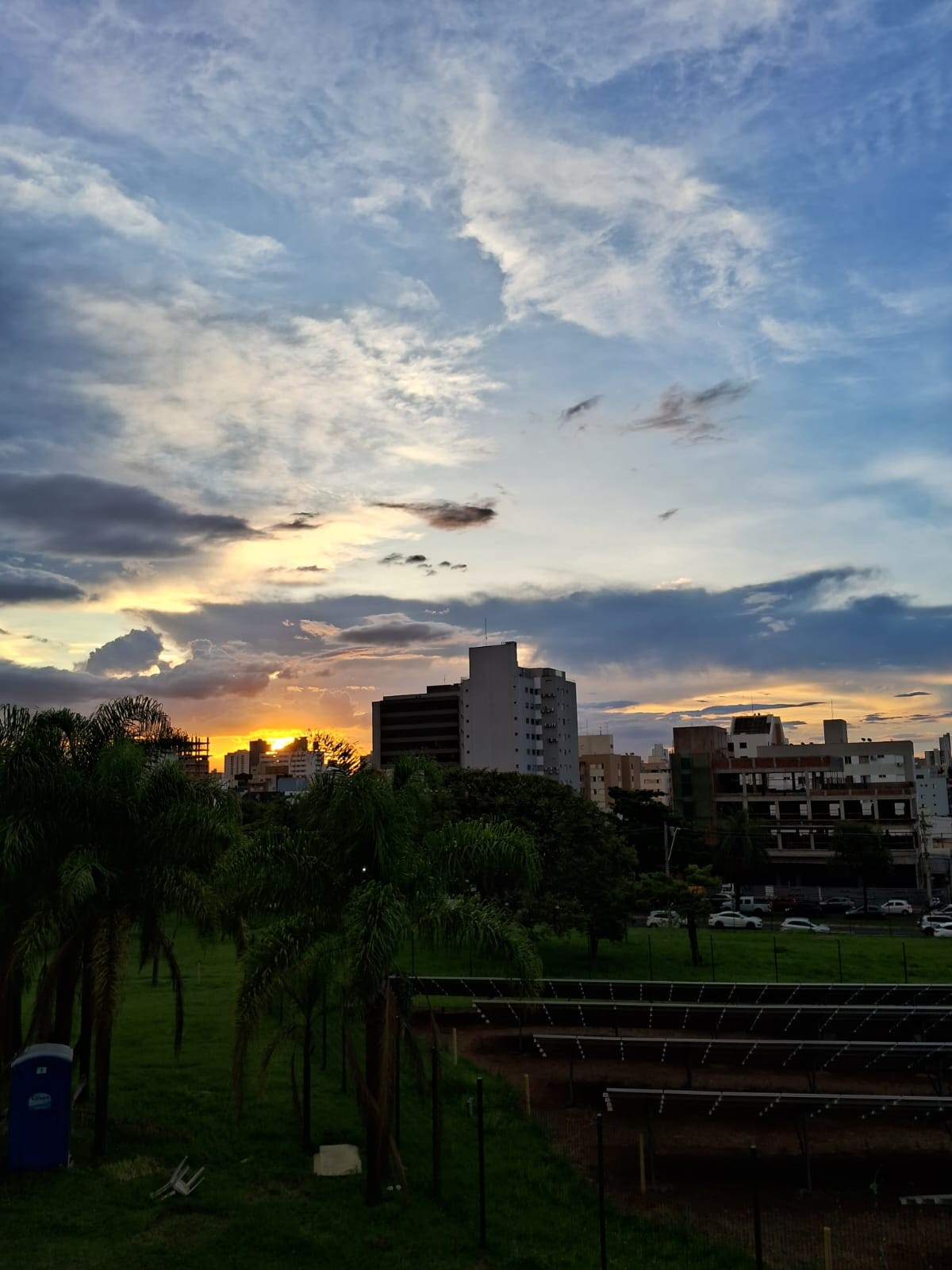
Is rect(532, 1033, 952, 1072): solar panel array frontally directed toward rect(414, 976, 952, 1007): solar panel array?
yes

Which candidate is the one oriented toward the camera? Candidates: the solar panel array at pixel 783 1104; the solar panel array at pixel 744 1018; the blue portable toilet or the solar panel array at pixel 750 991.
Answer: the blue portable toilet

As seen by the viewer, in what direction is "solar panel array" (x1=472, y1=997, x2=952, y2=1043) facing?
away from the camera

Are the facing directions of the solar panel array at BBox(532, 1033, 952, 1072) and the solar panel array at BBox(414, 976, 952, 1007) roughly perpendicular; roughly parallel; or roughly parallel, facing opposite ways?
roughly parallel

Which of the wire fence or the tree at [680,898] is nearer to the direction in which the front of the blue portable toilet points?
the wire fence

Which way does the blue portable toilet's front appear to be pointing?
toward the camera

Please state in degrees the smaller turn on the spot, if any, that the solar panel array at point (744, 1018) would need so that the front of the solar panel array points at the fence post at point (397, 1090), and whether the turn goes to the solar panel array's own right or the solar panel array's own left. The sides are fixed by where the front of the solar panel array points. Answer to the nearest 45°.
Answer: approximately 135° to the solar panel array's own left

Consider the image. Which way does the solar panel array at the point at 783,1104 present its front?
away from the camera

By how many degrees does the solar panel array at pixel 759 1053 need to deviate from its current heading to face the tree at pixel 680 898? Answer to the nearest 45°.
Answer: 0° — it already faces it

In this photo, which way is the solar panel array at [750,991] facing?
away from the camera

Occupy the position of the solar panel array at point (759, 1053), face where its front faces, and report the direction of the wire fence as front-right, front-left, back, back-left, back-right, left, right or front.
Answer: back

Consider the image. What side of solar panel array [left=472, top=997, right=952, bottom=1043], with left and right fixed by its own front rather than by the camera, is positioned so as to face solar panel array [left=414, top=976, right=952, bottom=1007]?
front
